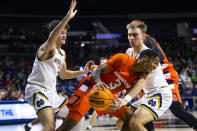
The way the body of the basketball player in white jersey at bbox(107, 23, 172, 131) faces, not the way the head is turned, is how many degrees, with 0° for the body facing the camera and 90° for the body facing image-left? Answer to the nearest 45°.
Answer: approximately 45°
